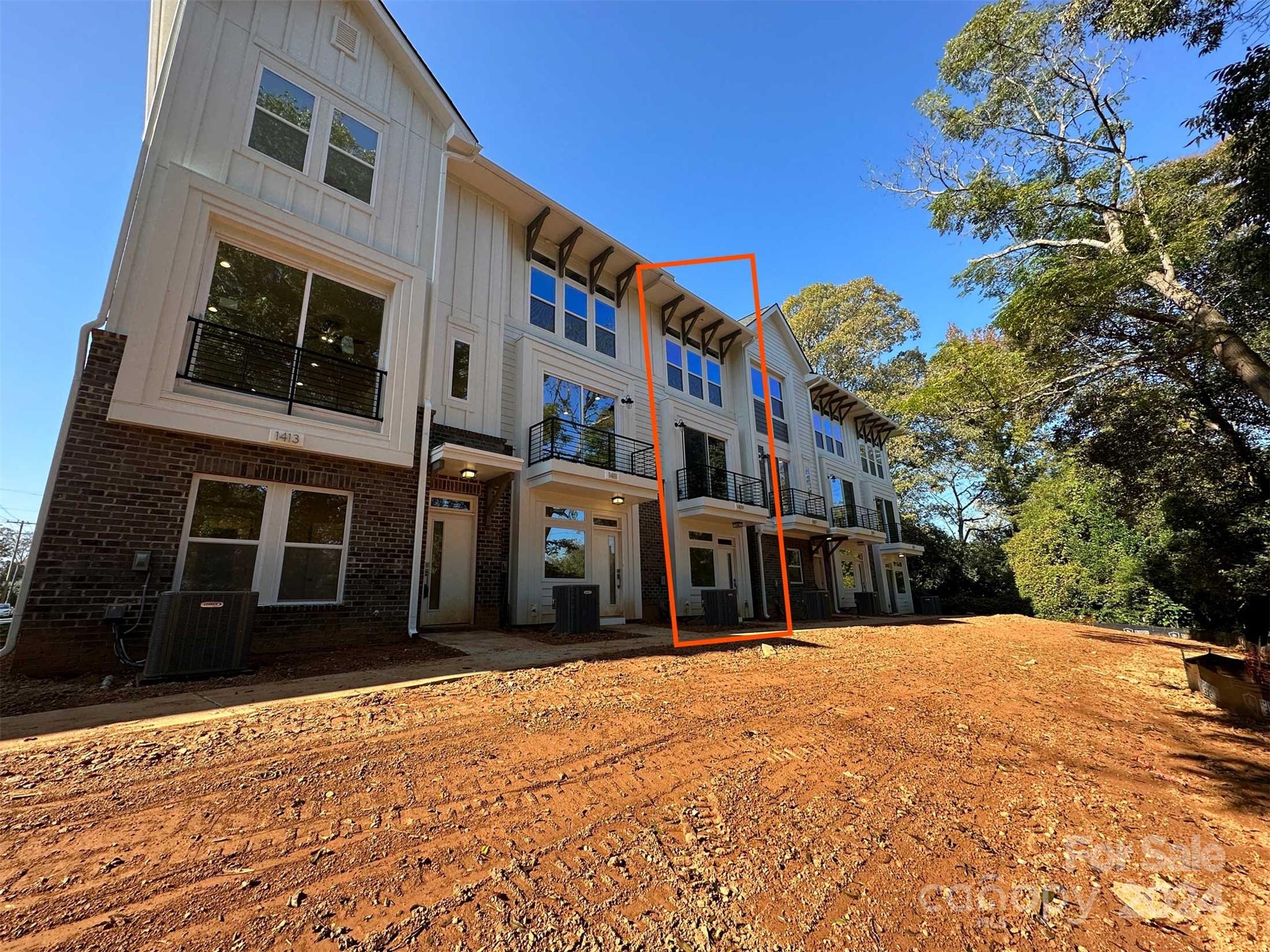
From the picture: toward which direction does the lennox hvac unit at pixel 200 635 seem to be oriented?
toward the camera

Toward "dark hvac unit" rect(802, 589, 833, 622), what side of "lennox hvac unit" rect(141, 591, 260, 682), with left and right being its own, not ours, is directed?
left

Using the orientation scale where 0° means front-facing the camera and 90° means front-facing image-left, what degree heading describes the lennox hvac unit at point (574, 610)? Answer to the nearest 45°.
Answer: approximately 315°

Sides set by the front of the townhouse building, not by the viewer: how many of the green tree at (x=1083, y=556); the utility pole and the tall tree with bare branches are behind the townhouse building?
1

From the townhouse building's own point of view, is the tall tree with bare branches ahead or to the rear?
ahead

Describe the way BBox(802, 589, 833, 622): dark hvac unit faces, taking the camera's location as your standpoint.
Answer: facing the viewer and to the right of the viewer

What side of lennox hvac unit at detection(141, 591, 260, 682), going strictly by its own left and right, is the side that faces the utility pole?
back

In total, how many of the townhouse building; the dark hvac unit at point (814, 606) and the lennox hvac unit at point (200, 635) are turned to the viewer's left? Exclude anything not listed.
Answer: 0
